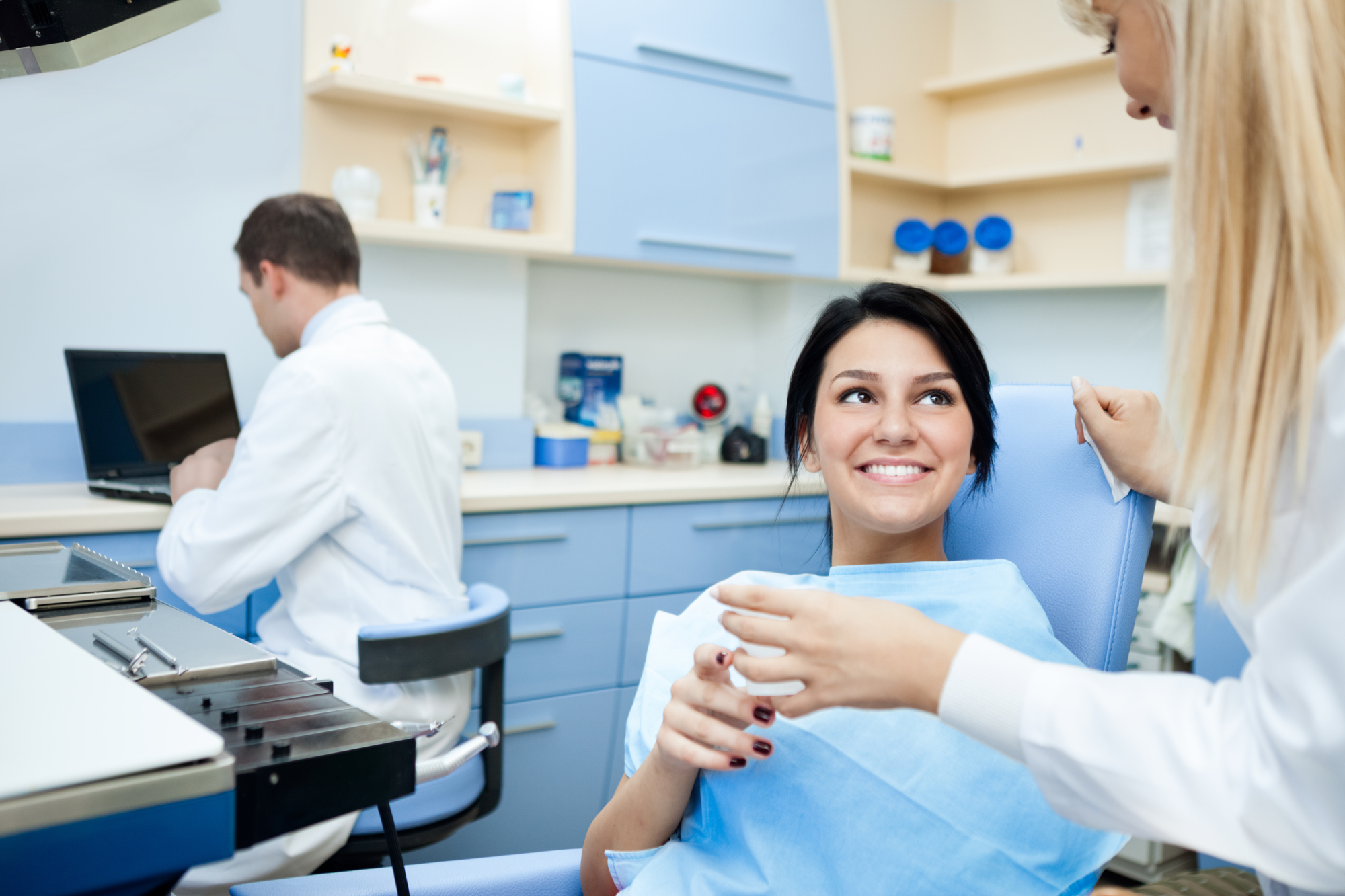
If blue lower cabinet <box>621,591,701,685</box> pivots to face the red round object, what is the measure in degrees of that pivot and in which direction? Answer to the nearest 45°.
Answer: approximately 180°

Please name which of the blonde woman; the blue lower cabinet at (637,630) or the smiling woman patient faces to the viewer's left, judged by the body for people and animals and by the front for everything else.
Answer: the blonde woman

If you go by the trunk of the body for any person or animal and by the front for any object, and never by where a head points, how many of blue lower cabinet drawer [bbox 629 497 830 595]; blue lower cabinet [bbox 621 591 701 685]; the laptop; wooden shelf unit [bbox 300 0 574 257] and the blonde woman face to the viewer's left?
1

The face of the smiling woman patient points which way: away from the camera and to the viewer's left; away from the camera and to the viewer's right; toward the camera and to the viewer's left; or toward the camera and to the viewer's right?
toward the camera and to the viewer's right

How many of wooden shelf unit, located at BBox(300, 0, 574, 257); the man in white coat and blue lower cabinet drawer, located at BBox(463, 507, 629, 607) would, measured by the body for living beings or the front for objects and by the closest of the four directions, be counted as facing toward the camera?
2

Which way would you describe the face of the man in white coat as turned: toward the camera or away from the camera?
away from the camera

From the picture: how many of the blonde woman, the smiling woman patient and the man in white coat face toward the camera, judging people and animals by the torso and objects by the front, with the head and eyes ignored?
1

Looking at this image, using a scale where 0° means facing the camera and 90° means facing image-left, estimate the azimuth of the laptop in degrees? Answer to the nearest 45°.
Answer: approximately 315°

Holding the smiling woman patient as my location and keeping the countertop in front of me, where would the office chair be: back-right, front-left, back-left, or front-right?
front-left

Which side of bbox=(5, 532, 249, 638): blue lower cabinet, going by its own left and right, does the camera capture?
front

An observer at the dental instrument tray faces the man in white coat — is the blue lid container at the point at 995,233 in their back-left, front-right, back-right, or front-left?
front-right

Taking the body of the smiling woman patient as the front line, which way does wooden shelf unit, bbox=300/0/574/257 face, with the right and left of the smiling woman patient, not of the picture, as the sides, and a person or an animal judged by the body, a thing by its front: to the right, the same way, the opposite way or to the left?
the same way

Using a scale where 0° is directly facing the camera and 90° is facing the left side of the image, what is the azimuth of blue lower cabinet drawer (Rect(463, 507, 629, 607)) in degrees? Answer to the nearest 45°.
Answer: approximately 0°

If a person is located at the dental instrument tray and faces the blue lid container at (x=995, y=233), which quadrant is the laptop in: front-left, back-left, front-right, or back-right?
front-left

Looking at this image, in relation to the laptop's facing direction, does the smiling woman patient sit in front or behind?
in front

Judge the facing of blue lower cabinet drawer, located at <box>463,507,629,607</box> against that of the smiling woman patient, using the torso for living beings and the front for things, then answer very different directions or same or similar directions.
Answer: same or similar directions

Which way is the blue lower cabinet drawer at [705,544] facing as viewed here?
toward the camera

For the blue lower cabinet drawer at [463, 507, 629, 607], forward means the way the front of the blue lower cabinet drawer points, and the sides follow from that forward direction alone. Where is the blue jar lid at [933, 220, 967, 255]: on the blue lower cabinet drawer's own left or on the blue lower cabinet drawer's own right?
on the blue lower cabinet drawer's own left

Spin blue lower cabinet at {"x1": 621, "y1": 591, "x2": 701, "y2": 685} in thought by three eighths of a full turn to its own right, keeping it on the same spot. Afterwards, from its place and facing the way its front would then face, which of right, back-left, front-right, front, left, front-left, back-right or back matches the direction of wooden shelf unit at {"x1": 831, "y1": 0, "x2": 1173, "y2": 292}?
right
